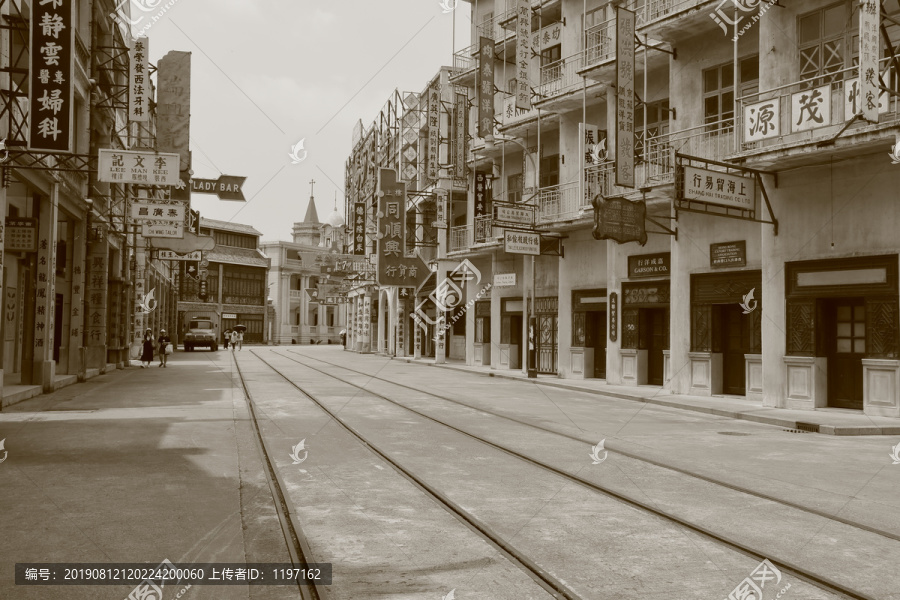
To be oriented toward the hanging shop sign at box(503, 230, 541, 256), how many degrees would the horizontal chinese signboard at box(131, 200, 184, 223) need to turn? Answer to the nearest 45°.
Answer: approximately 90° to its left

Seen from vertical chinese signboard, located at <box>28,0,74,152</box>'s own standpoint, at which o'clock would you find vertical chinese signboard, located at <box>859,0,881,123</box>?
vertical chinese signboard, located at <box>859,0,881,123</box> is roughly at 10 o'clock from vertical chinese signboard, located at <box>28,0,74,152</box>.

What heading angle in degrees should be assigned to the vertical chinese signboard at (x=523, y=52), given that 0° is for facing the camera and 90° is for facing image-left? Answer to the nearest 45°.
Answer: approximately 0°

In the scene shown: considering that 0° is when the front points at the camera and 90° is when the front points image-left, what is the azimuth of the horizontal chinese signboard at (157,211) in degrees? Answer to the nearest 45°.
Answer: approximately 0°

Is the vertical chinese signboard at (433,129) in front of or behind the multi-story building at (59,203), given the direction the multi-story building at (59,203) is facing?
in front

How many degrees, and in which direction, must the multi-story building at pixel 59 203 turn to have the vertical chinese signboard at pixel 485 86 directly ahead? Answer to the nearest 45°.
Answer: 0° — it already faces it

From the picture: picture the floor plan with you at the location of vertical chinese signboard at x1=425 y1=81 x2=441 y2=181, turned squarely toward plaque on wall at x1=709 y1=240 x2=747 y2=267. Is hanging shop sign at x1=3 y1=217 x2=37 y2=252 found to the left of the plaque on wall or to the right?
right

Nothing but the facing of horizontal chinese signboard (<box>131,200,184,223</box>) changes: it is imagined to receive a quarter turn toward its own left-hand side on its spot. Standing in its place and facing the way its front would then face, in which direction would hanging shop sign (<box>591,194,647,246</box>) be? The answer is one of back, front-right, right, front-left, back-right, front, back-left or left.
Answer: front-right

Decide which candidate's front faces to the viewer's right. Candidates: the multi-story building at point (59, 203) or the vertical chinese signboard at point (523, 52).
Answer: the multi-story building

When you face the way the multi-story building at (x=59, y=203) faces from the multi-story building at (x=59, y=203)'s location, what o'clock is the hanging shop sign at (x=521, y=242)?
The hanging shop sign is roughly at 12 o'clock from the multi-story building.

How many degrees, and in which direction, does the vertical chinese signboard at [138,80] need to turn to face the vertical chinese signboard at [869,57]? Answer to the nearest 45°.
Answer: approximately 45° to its left

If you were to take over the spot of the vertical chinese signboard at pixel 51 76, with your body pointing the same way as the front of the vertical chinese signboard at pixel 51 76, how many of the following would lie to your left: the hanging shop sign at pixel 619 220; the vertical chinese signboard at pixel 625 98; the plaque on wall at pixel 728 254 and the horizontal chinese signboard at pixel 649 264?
4

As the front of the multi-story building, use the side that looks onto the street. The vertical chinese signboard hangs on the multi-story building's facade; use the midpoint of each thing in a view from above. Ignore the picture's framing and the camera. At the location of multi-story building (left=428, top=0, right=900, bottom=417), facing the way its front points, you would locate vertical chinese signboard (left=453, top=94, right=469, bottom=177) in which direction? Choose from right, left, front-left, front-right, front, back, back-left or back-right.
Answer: right

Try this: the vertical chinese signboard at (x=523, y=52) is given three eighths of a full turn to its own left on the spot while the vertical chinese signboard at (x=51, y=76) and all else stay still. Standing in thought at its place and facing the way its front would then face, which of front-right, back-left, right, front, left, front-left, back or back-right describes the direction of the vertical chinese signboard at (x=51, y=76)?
back
